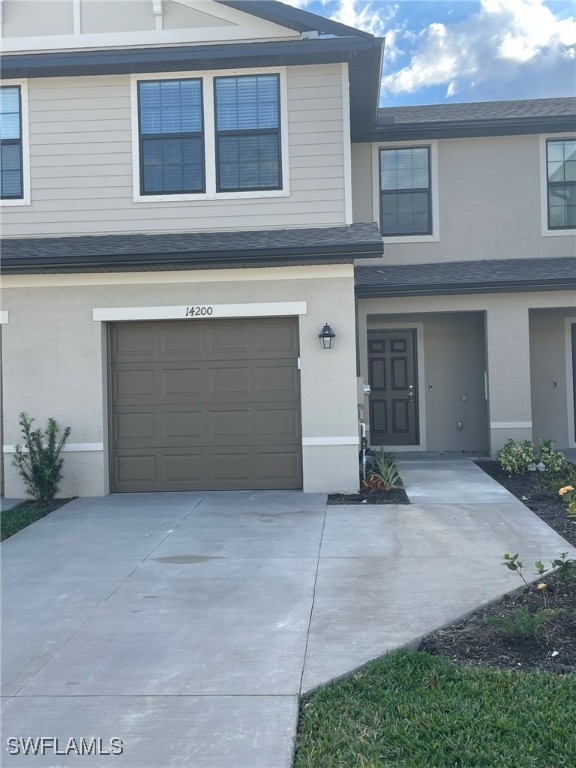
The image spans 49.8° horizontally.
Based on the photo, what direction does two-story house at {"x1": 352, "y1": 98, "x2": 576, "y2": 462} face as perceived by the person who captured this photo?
facing the viewer

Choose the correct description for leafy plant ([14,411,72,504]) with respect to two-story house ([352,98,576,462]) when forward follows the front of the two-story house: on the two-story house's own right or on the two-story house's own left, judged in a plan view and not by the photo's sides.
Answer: on the two-story house's own right

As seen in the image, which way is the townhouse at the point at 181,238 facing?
toward the camera

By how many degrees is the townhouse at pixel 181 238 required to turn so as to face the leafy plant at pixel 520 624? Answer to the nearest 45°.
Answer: approximately 45° to its left

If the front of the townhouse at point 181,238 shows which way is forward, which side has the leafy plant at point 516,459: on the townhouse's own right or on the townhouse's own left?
on the townhouse's own left

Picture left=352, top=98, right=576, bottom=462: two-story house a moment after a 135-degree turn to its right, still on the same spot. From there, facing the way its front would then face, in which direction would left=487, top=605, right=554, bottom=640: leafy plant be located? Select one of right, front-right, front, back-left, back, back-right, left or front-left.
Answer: back-left
